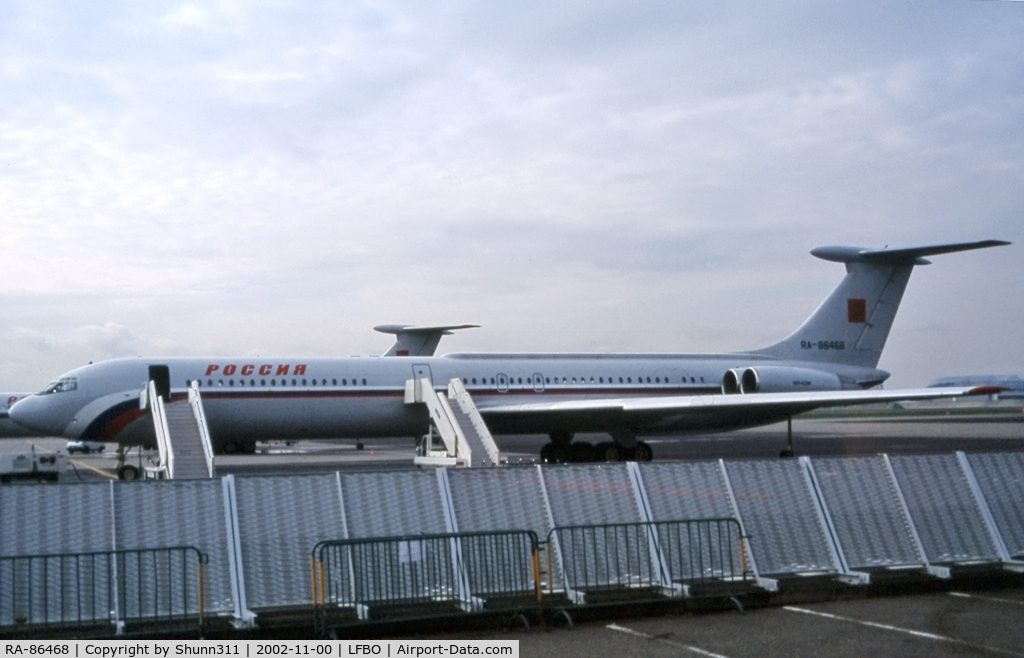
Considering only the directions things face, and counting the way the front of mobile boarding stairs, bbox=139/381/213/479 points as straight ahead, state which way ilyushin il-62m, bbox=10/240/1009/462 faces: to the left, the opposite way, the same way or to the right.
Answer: to the left

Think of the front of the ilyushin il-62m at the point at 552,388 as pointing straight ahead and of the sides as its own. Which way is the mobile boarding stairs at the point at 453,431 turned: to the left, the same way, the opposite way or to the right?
to the right

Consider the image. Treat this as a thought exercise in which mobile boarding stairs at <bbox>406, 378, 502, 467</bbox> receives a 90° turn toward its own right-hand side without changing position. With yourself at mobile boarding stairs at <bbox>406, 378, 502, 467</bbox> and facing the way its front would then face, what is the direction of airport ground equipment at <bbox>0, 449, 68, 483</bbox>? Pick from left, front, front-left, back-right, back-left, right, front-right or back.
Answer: back-left

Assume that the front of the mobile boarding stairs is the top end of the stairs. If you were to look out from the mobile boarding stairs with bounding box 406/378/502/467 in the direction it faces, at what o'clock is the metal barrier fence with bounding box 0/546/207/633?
The metal barrier fence is roughly at 8 o'clock from the mobile boarding stairs.

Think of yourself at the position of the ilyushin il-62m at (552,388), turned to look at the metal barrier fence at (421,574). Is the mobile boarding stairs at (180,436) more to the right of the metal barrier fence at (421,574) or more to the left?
right

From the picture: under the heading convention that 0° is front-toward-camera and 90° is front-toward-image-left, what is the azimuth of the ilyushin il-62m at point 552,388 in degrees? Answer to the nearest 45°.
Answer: approximately 45°

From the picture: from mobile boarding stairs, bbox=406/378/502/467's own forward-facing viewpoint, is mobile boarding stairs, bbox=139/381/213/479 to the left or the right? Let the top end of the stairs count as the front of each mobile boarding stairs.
on its left

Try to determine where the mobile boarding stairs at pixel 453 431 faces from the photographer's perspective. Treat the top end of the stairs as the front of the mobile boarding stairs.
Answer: facing away from the viewer and to the left of the viewer

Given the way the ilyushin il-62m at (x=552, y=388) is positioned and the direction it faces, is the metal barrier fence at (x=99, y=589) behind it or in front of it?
in front

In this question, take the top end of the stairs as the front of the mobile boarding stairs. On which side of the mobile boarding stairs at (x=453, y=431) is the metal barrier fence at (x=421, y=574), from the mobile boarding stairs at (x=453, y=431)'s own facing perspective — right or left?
on its left

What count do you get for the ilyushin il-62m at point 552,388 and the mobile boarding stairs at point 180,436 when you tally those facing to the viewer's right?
0

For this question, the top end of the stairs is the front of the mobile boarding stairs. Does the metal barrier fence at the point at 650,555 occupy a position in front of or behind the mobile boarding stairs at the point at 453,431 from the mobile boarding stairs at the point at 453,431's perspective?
behind

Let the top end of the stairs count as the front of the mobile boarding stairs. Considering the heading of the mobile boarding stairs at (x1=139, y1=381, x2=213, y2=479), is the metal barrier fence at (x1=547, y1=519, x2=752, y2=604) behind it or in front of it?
behind

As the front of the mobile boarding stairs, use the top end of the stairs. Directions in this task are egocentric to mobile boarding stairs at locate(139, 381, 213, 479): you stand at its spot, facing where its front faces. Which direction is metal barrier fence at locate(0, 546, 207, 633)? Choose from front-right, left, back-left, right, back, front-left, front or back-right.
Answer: back-left

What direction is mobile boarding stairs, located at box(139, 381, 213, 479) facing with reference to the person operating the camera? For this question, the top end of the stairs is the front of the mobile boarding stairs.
facing away from the viewer and to the left of the viewer
